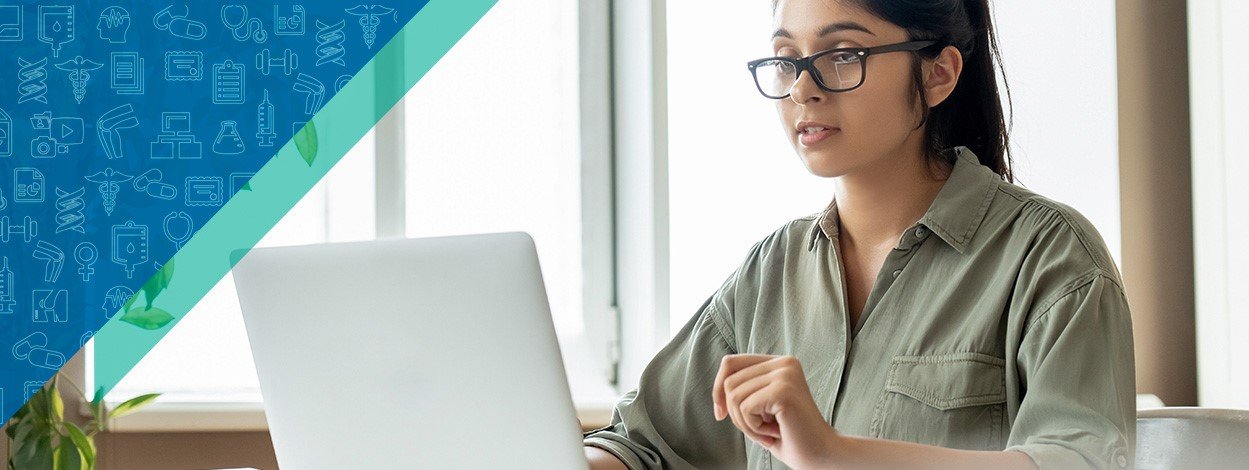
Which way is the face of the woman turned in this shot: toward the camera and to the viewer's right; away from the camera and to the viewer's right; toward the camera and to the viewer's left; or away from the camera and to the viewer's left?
toward the camera and to the viewer's left

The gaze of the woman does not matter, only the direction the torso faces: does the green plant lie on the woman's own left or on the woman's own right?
on the woman's own right

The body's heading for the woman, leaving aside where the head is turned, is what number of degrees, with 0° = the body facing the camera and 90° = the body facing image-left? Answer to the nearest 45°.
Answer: approximately 45°

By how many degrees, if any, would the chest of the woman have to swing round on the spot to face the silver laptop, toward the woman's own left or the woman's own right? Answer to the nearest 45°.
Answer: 0° — they already face it

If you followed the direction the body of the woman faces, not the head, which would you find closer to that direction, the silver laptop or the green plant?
the silver laptop

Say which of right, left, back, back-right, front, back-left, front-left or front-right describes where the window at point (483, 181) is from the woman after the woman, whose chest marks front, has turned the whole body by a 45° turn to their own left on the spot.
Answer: back-right
